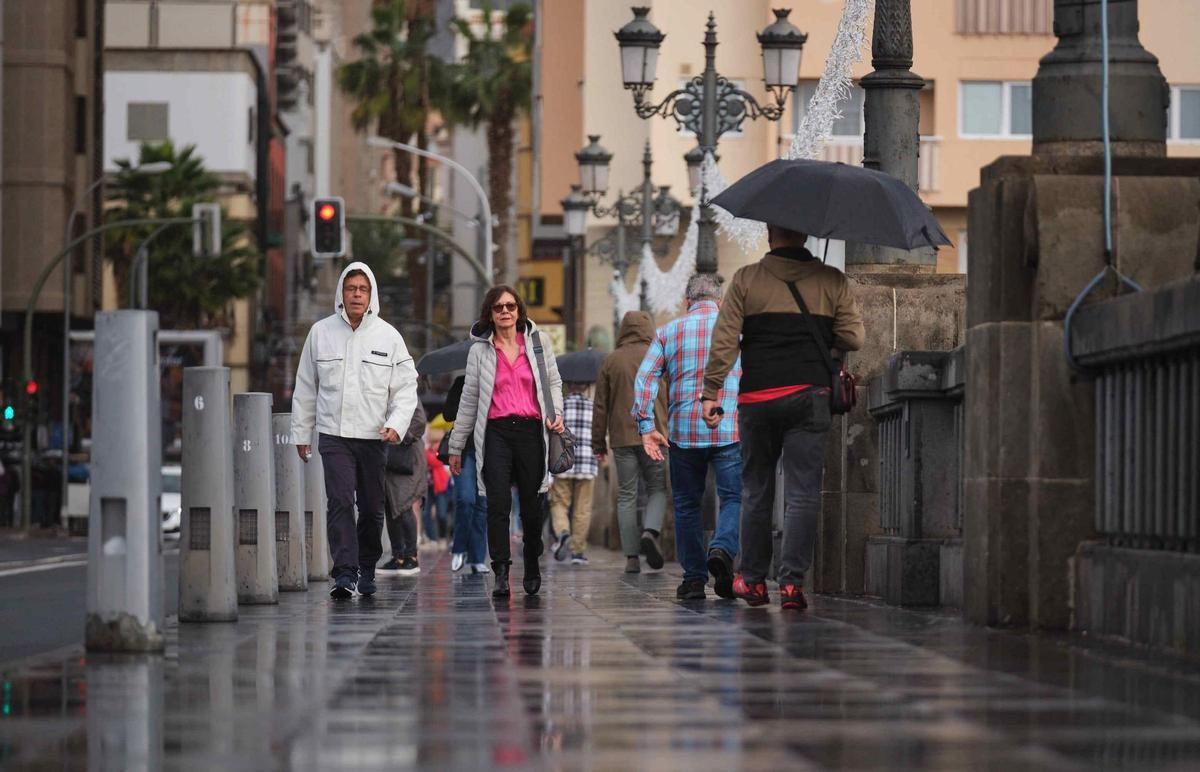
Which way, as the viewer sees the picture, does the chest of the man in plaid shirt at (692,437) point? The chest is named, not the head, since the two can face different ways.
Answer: away from the camera

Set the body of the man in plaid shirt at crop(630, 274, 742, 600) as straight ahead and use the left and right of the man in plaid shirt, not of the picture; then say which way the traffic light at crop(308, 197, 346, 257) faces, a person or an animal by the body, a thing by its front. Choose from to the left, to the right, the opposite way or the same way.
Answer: the opposite way

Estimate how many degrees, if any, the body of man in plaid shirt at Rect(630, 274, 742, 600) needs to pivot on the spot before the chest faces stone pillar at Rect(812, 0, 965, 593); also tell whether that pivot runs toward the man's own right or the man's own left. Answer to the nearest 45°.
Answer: approximately 90° to the man's own right

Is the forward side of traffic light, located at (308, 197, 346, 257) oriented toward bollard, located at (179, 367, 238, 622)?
yes

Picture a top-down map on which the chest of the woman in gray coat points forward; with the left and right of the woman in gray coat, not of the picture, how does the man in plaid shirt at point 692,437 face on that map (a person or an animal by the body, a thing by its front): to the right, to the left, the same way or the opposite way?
the opposite way

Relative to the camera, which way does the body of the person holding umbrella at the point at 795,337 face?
away from the camera

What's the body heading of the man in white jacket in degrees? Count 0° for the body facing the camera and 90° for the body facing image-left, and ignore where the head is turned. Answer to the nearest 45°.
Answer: approximately 0°

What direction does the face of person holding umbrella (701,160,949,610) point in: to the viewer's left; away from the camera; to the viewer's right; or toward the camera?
away from the camera
